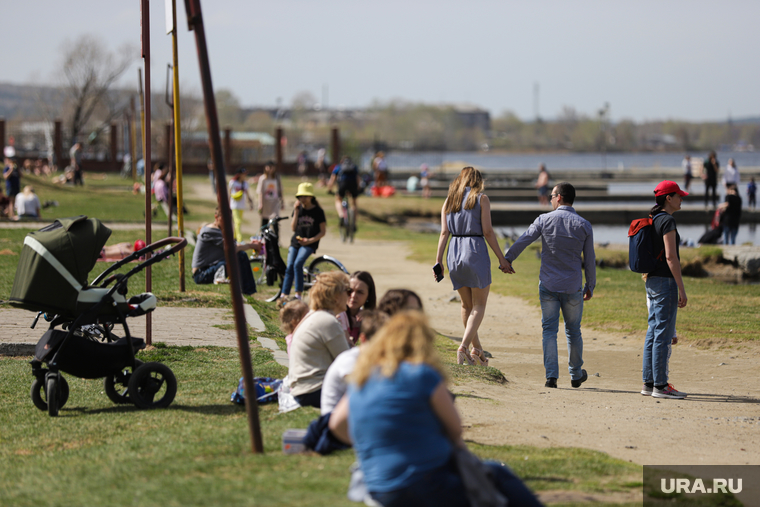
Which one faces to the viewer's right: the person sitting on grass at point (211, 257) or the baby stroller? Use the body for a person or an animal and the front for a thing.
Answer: the person sitting on grass

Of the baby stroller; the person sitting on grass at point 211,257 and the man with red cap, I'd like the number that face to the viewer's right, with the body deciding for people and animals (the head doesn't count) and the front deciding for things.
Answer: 2

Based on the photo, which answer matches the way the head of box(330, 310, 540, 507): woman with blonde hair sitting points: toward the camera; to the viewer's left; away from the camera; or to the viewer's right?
away from the camera

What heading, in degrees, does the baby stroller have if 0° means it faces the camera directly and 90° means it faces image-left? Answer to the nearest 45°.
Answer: approximately 45°

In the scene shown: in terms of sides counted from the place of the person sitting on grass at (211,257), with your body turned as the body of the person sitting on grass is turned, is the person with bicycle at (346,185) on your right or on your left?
on your left

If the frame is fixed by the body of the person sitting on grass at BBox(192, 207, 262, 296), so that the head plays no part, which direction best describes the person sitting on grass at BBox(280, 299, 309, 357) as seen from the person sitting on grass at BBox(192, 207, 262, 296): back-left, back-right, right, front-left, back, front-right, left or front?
right

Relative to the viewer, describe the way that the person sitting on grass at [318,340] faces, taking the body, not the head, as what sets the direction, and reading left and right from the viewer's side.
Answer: facing away from the viewer and to the right of the viewer

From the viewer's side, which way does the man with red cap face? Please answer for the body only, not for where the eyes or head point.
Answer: to the viewer's right

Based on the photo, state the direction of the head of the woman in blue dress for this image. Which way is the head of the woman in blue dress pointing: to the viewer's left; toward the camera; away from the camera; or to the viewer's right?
away from the camera

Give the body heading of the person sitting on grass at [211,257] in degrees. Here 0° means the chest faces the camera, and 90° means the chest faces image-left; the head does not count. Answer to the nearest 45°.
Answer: approximately 270°
